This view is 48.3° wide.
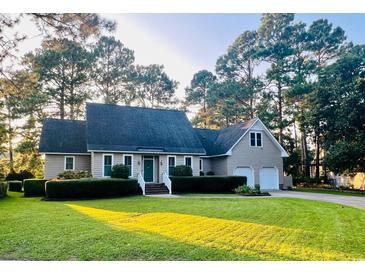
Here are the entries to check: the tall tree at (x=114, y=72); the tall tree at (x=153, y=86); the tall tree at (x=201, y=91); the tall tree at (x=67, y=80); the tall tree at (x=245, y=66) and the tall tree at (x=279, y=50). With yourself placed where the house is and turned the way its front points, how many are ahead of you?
0

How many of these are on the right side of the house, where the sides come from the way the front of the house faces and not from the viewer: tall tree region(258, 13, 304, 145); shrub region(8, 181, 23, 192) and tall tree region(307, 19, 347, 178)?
1

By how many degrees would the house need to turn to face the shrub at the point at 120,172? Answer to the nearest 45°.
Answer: approximately 45° to its right

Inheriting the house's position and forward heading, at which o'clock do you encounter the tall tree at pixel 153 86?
The tall tree is roughly at 6 o'clock from the house.

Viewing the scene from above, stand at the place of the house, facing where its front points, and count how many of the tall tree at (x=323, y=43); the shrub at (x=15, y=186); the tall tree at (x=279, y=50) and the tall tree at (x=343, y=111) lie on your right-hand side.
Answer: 1

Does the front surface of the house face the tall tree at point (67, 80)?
no

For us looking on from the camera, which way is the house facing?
facing the viewer

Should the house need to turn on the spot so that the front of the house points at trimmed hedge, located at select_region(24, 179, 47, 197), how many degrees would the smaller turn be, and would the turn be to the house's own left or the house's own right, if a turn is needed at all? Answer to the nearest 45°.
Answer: approximately 45° to the house's own right

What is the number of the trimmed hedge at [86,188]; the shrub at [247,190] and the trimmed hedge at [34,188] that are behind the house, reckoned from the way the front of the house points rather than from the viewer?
0

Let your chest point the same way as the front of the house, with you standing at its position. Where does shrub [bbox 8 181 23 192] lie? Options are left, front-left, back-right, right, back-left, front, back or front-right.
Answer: right

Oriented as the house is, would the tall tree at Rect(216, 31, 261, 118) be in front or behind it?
behind

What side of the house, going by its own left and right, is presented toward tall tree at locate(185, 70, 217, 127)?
back

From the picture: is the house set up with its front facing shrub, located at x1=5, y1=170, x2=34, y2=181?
no

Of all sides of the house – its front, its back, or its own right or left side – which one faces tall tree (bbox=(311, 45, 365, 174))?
left
